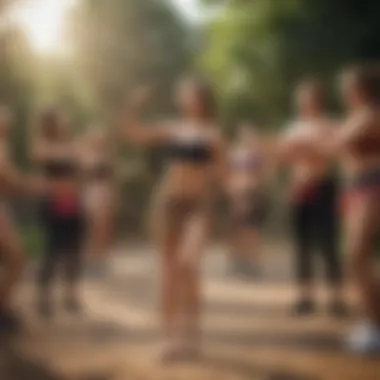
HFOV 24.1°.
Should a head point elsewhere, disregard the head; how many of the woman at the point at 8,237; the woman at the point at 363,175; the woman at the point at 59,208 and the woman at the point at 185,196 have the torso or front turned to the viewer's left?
1

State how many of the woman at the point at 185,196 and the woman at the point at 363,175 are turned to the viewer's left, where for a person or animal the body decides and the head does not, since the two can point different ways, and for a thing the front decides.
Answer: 1

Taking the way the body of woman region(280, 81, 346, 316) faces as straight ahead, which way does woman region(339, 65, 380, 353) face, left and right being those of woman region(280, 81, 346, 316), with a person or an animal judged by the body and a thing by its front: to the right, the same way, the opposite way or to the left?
to the right

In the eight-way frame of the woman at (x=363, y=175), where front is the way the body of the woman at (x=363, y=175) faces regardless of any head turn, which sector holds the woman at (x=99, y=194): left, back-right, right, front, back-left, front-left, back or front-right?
front

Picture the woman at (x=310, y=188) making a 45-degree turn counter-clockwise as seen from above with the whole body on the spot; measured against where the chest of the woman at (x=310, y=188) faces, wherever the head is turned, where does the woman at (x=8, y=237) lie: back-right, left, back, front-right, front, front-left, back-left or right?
back-right

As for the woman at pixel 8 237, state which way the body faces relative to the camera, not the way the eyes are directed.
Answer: to the viewer's right

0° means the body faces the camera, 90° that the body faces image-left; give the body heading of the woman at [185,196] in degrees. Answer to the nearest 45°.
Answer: approximately 0°

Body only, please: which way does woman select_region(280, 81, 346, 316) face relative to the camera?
toward the camera

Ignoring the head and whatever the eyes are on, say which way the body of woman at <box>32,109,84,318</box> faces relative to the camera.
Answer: toward the camera

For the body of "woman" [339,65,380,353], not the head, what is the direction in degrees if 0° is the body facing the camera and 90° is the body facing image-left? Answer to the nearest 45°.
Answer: approximately 90°
